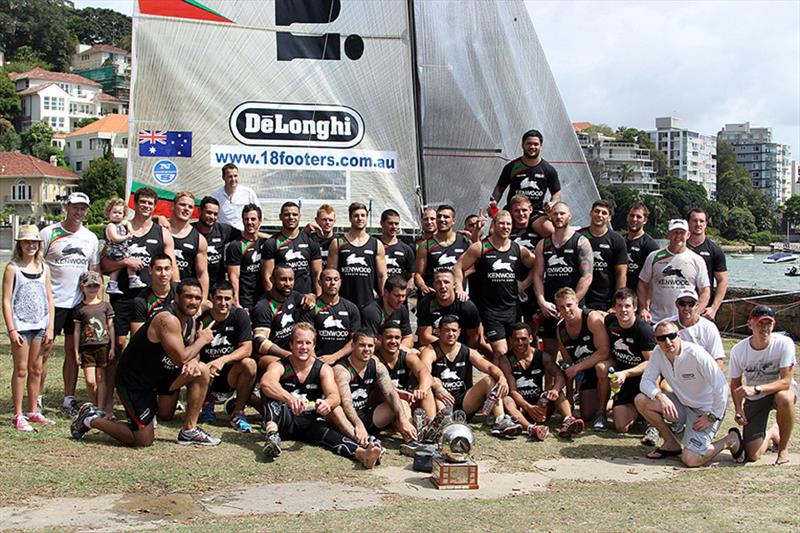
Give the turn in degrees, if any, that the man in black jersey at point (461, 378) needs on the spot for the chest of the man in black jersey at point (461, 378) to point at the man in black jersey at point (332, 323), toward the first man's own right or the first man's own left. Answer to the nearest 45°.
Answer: approximately 90° to the first man's own right

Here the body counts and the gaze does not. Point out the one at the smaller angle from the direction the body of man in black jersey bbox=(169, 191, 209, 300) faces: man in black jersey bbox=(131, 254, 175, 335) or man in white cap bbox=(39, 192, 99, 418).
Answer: the man in black jersey

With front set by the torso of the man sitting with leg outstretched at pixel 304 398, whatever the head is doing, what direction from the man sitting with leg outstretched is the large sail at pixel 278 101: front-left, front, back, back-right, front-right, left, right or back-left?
back

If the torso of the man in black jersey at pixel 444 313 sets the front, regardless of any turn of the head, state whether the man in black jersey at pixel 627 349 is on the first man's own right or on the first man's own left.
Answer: on the first man's own left
